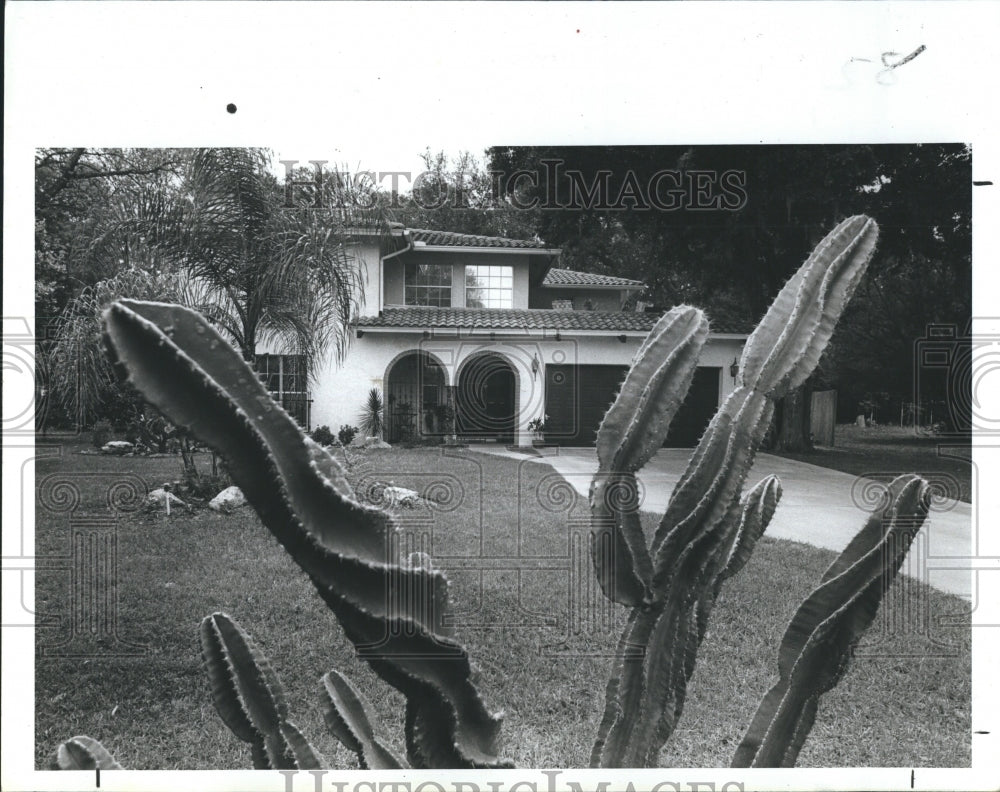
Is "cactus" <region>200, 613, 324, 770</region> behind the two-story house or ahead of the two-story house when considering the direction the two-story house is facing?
ahead

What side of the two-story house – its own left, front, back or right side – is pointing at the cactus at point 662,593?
front

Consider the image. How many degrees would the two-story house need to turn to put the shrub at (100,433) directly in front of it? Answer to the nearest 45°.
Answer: approximately 90° to its right

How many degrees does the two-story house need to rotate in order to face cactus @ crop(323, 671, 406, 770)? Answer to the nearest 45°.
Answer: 0° — it already faces it

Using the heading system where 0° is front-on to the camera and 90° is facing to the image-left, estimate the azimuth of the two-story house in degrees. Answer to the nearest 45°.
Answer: approximately 0°

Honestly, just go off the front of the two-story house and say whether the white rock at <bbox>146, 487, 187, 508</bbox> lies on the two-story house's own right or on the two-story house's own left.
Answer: on the two-story house's own right

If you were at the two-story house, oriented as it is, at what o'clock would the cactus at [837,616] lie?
The cactus is roughly at 11 o'clock from the two-story house.
